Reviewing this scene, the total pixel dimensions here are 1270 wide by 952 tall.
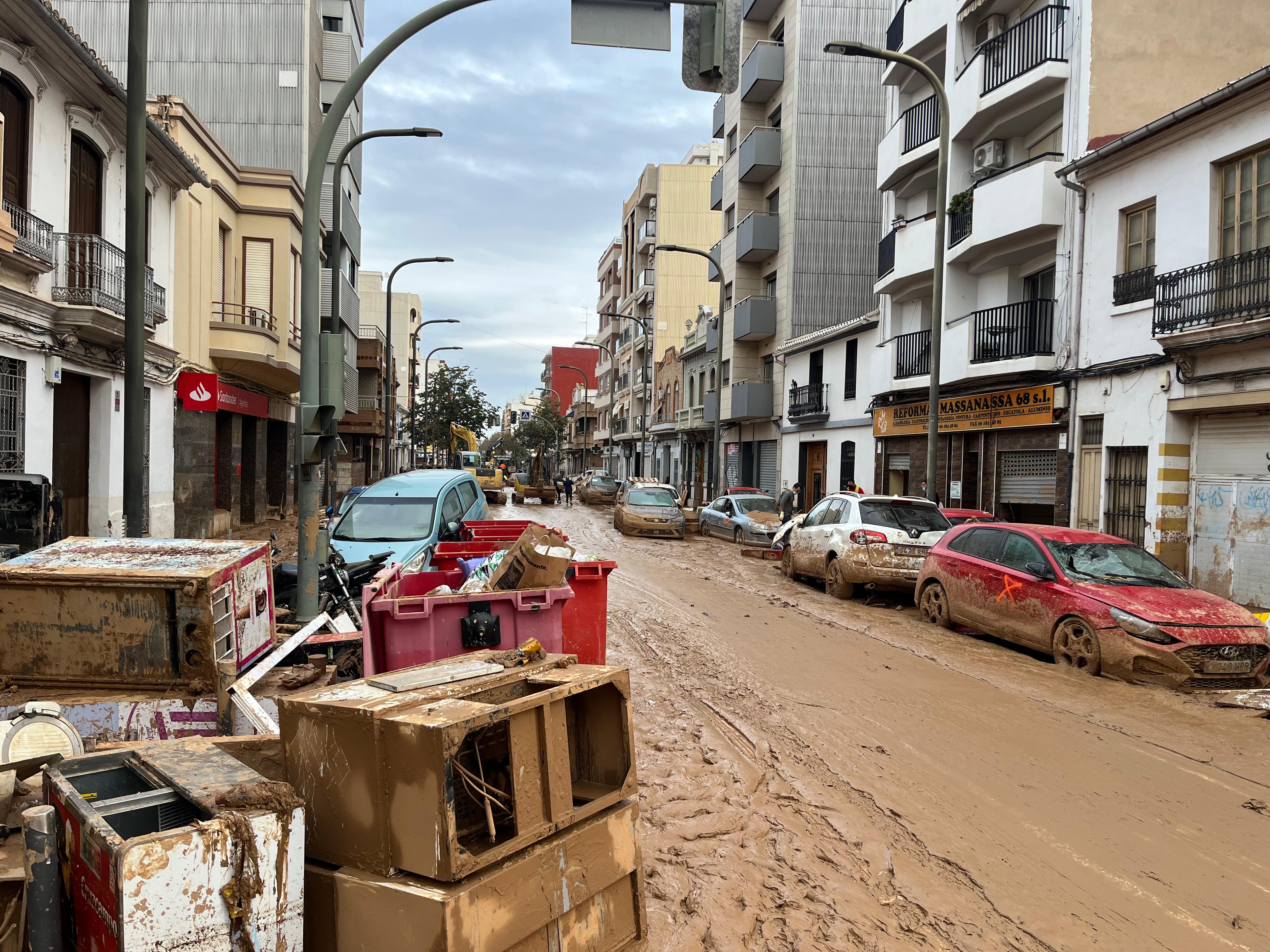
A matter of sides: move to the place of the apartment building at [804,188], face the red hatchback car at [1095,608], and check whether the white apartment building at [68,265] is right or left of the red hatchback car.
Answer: right

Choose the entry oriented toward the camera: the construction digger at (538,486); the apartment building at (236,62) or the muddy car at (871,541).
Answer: the construction digger

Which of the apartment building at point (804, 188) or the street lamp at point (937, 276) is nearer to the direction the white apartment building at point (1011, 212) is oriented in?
the street lamp

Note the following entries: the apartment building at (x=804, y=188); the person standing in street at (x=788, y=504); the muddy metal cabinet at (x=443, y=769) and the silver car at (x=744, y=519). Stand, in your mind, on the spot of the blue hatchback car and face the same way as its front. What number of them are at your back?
3

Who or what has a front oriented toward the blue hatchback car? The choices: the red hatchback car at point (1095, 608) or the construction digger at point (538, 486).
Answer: the construction digger

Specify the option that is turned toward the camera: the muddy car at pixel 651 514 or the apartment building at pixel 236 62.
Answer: the muddy car

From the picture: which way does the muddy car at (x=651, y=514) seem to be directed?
toward the camera

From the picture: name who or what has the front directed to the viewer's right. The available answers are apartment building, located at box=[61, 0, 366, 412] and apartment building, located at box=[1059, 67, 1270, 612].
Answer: apartment building, located at box=[61, 0, 366, 412]

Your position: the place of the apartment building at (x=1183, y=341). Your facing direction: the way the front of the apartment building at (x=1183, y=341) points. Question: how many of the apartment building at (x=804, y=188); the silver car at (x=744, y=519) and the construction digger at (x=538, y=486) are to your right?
3

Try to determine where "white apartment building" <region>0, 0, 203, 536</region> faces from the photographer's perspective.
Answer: facing the viewer and to the right of the viewer

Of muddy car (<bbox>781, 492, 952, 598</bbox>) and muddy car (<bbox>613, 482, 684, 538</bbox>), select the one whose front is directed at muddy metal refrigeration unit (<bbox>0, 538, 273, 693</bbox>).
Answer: muddy car (<bbox>613, 482, 684, 538</bbox>)

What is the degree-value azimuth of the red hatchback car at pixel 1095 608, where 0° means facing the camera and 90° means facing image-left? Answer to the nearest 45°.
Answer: approximately 315°

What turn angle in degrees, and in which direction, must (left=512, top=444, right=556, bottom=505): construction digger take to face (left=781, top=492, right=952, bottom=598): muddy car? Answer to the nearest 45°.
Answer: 0° — it already faces it

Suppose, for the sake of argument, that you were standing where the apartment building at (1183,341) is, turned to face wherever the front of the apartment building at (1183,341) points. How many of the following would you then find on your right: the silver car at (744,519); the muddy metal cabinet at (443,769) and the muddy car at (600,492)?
2

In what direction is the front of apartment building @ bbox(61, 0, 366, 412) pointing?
to the viewer's right

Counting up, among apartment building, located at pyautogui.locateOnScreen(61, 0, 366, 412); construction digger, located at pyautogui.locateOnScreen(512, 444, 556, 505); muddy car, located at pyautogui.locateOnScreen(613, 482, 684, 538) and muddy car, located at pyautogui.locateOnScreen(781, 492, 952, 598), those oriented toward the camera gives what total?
2

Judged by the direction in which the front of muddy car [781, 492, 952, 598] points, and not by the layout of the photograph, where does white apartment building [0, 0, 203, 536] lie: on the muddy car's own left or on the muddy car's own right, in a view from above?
on the muddy car's own left
